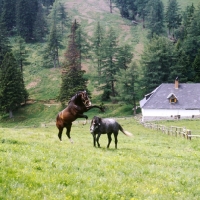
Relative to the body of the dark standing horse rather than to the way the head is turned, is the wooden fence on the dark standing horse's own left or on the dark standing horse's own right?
on the dark standing horse's own right

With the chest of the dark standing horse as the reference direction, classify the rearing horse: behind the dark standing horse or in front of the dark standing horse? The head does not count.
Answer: in front

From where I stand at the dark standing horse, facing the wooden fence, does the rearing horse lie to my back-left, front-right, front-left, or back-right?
back-left

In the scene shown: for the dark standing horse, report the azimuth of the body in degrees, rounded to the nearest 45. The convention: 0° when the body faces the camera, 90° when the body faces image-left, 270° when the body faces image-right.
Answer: approximately 90°

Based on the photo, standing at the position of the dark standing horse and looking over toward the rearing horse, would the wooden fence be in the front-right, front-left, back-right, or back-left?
back-right

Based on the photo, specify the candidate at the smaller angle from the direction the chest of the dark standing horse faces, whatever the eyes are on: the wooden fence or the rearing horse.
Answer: the rearing horse
